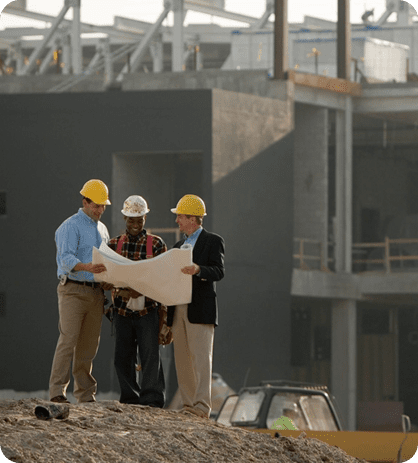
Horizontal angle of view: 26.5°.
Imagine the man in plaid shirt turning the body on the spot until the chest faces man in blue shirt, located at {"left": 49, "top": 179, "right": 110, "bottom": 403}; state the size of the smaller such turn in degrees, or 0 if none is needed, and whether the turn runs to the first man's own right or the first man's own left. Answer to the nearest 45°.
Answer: approximately 135° to the first man's own right

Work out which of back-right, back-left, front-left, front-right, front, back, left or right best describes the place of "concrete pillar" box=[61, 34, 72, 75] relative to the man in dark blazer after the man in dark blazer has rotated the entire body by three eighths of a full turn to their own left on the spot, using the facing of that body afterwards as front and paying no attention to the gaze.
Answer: left

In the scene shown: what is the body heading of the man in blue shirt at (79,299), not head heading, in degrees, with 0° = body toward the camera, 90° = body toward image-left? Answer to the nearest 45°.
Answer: approximately 315°

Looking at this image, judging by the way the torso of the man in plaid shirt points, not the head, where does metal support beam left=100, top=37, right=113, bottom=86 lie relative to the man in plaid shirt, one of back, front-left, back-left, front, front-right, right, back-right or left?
back

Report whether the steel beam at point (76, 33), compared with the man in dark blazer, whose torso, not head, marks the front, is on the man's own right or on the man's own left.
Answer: on the man's own right

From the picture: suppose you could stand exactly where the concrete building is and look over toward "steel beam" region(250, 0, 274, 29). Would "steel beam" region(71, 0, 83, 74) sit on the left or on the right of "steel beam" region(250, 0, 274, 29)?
left

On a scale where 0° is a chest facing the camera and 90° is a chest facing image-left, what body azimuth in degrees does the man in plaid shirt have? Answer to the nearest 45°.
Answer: approximately 0°

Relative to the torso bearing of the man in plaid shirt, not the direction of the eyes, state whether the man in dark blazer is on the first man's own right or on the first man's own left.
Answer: on the first man's own left

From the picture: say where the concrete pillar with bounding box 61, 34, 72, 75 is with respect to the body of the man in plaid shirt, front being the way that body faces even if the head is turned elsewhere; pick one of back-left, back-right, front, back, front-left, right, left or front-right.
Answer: back

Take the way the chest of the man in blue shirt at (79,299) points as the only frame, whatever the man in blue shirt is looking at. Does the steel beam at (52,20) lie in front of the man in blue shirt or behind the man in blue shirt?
behind

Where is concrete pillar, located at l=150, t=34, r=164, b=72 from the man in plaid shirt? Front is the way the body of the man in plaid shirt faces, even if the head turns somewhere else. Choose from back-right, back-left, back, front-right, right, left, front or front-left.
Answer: back

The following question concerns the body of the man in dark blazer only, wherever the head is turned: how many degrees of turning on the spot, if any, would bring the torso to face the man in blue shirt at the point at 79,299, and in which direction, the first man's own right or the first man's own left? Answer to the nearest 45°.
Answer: approximately 45° to the first man's own right

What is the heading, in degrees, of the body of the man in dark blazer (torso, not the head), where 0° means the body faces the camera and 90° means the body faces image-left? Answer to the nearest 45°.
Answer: approximately 45°

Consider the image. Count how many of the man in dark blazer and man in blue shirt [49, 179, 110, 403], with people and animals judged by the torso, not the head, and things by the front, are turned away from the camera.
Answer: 0

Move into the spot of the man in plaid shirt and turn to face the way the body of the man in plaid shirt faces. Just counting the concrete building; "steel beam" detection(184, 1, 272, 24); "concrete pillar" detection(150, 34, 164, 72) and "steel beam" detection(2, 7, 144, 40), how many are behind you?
4

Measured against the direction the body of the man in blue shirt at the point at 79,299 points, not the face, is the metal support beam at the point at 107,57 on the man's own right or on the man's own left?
on the man's own left

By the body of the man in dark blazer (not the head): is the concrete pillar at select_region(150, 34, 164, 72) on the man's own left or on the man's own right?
on the man's own right

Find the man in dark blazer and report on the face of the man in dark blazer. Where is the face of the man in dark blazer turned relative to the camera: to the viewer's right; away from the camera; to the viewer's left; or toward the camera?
to the viewer's left

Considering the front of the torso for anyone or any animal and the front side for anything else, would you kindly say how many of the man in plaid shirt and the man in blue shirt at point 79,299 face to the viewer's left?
0
